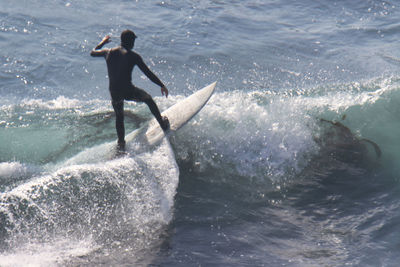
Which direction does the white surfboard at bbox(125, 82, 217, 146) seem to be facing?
to the viewer's right
